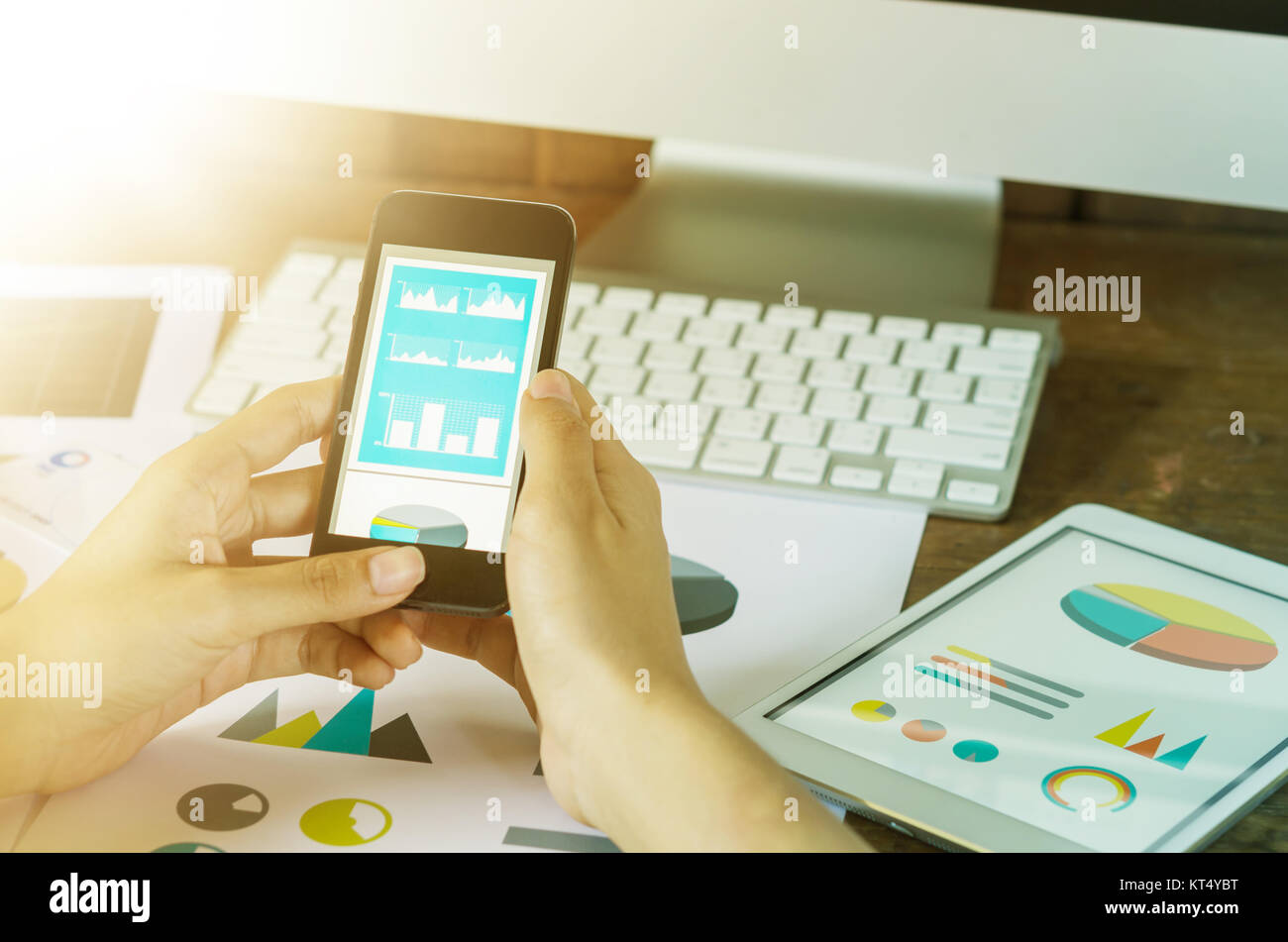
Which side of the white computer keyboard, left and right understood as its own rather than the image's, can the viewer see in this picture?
front
